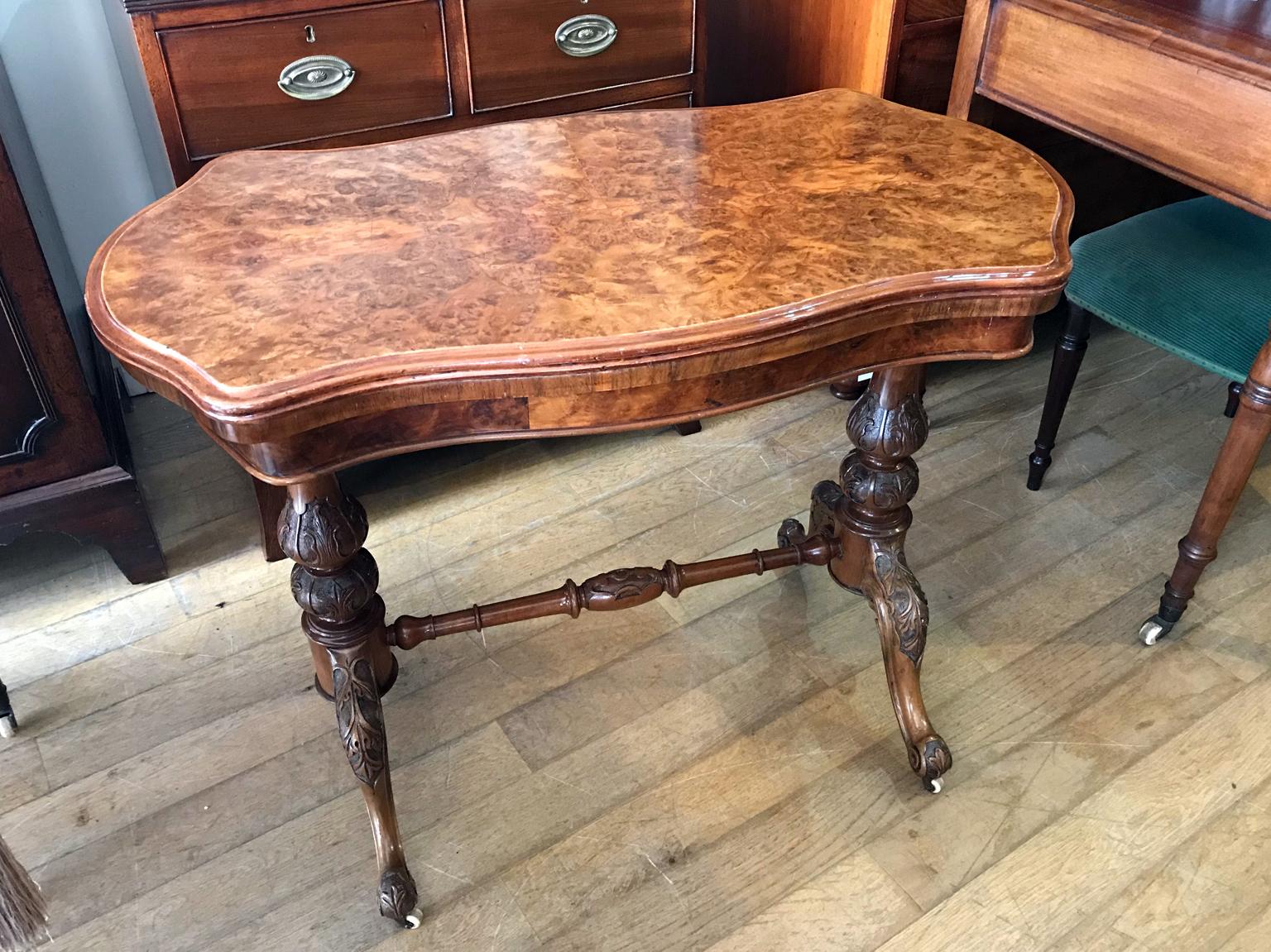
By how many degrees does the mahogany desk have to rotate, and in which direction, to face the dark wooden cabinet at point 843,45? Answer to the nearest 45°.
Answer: approximately 90° to its right

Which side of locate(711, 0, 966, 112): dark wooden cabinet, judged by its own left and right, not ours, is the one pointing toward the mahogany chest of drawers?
right

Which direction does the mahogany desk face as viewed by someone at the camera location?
facing the viewer and to the left of the viewer

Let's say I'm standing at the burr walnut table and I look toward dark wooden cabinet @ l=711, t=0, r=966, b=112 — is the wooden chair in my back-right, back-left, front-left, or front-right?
front-right

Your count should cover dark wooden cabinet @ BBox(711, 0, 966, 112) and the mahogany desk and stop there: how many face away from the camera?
0

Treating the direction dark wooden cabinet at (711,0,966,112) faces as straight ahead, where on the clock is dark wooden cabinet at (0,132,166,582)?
dark wooden cabinet at (0,132,166,582) is roughly at 3 o'clock from dark wooden cabinet at (711,0,966,112).

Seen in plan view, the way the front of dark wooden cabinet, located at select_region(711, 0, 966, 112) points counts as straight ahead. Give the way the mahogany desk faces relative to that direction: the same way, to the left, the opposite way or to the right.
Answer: to the right

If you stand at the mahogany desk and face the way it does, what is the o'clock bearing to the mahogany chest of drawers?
The mahogany chest of drawers is roughly at 1 o'clock from the mahogany desk.
